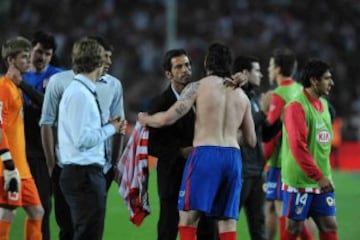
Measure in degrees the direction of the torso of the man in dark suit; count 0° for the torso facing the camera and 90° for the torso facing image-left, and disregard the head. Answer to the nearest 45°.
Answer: approximately 315°

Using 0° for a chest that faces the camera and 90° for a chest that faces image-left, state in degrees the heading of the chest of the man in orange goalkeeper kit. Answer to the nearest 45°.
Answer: approximately 270°

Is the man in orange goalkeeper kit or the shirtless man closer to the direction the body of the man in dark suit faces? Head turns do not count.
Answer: the shirtless man

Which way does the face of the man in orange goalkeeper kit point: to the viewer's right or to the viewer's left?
to the viewer's right
